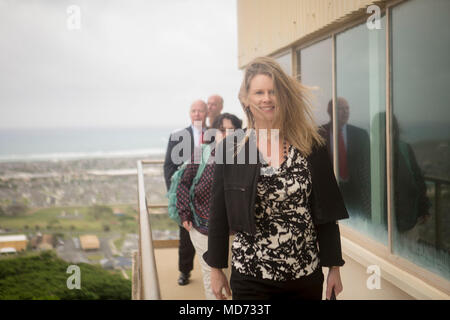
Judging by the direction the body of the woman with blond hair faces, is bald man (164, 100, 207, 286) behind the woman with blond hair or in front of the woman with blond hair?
behind

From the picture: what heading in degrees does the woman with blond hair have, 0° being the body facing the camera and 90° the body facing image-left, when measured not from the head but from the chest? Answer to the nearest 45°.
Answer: approximately 0°

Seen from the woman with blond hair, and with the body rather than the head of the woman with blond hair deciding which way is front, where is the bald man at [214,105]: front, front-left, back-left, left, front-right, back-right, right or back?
back

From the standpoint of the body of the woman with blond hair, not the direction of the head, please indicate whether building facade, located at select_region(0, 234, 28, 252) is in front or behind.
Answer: behind
